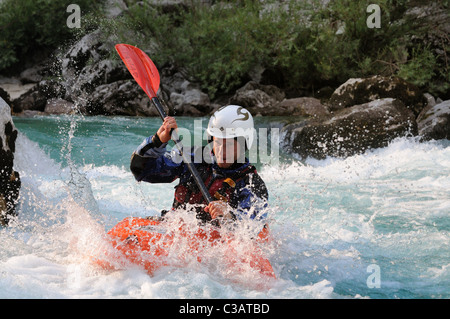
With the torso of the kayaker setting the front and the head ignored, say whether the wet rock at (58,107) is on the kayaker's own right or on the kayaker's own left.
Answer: on the kayaker's own right

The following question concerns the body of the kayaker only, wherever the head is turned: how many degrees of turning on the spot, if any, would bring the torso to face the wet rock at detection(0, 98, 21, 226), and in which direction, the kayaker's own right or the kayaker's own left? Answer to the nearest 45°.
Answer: approximately 90° to the kayaker's own right

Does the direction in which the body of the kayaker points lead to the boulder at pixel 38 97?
no

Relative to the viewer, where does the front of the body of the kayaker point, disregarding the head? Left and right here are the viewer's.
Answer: facing the viewer and to the left of the viewer

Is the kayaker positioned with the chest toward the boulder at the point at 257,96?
no

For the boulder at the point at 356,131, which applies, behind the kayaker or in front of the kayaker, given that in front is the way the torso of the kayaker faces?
behind

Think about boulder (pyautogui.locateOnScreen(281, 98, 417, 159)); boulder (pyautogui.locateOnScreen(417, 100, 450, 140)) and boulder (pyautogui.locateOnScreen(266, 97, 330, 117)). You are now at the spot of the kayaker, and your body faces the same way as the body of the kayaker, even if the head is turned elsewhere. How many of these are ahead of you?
0
